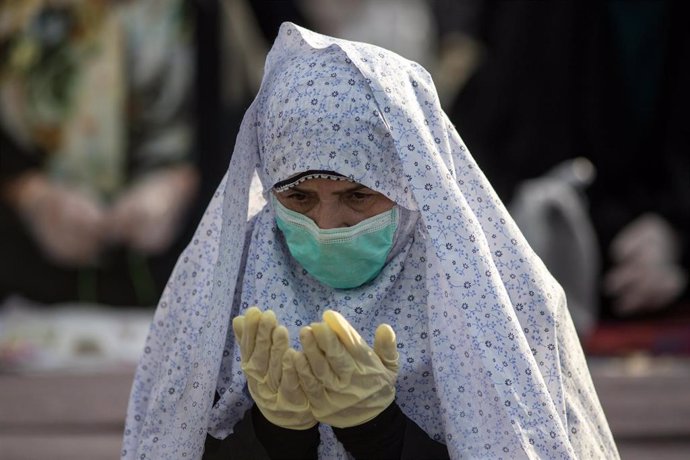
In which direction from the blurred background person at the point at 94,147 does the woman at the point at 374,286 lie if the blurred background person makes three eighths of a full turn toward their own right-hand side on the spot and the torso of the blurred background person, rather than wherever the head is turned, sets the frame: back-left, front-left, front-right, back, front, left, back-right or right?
back-left

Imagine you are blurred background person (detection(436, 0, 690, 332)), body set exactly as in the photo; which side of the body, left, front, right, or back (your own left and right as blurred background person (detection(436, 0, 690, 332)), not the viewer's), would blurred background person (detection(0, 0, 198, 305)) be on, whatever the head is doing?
right

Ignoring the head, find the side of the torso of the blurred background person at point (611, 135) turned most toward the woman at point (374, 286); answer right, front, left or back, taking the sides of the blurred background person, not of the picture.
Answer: front

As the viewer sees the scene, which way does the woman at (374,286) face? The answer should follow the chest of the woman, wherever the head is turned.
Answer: toward the camera

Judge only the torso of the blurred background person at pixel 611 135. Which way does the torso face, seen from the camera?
toward the camera
